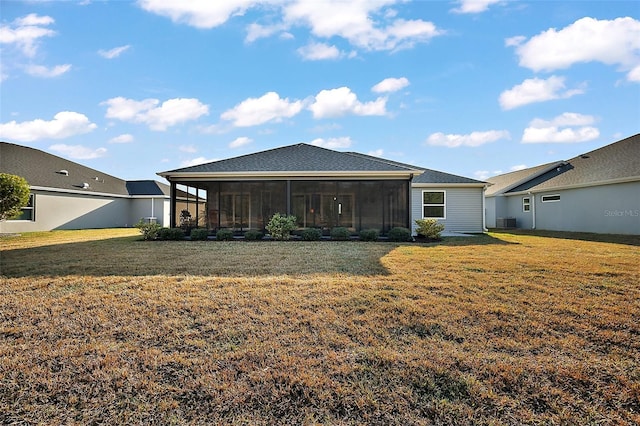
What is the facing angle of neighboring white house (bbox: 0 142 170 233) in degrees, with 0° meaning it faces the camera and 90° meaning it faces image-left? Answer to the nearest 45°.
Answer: approximately 225°

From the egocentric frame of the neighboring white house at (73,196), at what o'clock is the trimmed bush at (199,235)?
The trimmed bush is roughly at 4 o'clock from the neighboring white house.

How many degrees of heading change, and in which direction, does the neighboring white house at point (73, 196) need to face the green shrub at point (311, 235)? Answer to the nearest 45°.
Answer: approximately 90° to its right

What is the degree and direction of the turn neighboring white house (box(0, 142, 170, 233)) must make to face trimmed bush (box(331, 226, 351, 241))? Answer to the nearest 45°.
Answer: approximately 90° to its right

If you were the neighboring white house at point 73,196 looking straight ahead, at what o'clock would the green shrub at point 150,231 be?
The green shrub is roughly at 4 o'clock from the neighboring white house.

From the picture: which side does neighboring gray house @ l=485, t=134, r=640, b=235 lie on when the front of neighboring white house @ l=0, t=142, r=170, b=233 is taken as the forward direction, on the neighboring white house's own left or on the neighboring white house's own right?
on the neighboring white house's own right

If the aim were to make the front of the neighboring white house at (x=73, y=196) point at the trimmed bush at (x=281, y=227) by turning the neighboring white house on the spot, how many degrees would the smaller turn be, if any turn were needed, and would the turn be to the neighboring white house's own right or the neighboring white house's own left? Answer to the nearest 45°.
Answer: approximately 90° to the neighboring white house's own right

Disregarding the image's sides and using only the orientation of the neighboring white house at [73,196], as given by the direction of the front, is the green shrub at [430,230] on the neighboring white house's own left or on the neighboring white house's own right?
on the neighboring white house's own right
